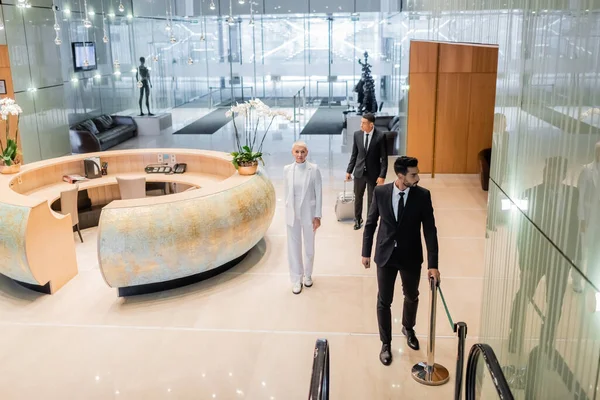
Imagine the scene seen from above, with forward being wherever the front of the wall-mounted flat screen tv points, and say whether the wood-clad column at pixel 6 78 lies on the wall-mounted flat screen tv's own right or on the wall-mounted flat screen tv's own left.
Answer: on the wall-mounted flat screen tv's own right

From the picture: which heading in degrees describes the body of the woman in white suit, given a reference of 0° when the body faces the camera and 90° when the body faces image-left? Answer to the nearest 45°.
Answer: approximately 0°

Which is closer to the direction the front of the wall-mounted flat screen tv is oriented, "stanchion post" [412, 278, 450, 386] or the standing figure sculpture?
the stanchion post

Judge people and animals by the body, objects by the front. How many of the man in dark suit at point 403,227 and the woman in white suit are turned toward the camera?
2

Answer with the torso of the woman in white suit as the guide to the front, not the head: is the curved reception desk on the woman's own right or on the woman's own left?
on the woman's own right
